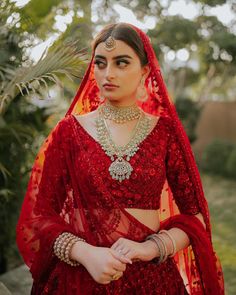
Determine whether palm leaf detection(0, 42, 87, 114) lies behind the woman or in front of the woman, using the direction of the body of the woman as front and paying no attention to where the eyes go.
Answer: behind

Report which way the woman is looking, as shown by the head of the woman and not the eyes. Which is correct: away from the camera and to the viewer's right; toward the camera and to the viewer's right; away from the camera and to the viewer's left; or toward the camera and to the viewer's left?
toward the camera and to the viewer's left

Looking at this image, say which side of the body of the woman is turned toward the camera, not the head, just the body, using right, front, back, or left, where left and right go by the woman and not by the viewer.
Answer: front
